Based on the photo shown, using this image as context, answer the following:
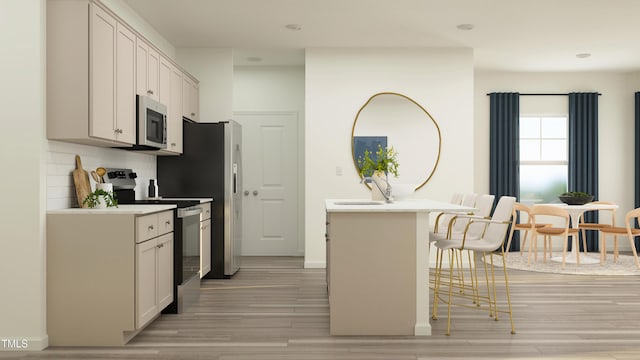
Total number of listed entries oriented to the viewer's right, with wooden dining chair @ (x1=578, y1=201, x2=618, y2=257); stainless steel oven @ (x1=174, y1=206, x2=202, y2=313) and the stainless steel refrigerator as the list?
2

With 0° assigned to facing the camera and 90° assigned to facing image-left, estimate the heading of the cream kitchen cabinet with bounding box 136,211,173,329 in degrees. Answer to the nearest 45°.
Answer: approximately 315°

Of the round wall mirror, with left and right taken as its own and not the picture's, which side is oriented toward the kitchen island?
front

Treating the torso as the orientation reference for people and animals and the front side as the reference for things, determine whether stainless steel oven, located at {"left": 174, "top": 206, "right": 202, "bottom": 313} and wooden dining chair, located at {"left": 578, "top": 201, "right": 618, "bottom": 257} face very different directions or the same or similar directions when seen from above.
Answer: very different directions

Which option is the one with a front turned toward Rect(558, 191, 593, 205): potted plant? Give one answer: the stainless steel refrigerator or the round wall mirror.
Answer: the stainless steel refrigerator

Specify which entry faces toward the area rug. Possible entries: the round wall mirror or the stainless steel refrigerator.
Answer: the stainless steel refrigerator

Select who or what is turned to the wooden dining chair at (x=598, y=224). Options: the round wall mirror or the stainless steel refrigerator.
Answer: the stainless steel refrigerator

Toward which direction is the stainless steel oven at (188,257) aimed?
to the viewer's right

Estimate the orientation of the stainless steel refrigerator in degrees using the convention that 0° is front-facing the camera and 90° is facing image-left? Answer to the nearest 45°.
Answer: approximately 270°

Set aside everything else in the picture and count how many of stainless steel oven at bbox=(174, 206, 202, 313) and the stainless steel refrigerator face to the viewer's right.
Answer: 2

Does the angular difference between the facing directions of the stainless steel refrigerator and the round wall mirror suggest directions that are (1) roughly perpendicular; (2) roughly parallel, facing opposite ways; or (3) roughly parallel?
roughly perpendicular
